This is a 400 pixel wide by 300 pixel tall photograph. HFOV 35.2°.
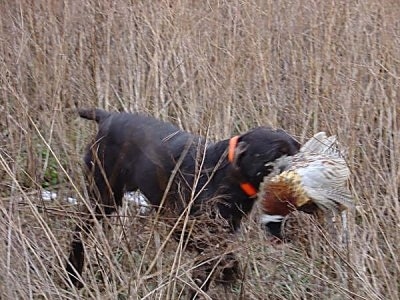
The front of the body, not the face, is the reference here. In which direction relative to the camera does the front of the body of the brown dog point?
to the viewer's right
